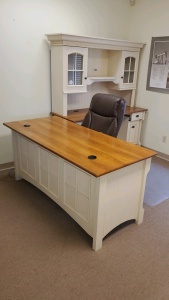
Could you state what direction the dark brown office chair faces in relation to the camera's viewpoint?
facing the viewer and to the left of the viewer

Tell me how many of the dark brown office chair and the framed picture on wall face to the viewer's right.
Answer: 0

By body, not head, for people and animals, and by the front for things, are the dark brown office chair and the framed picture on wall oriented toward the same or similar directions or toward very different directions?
same or similar directions

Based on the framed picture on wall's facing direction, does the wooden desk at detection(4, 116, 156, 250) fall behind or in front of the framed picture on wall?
in front

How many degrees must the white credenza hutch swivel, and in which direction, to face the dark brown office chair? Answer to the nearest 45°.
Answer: approximately 45° to its right

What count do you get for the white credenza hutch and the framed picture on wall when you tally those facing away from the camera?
0

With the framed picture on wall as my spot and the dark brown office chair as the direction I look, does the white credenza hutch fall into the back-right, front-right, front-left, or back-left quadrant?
front-right

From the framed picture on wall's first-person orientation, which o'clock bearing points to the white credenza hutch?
The white credenza hutch is roughly at 1 o'clock from the framed picture on wall.

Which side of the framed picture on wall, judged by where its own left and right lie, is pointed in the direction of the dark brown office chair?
front

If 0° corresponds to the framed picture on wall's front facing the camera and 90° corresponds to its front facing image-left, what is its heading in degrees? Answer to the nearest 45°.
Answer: approximately 45°

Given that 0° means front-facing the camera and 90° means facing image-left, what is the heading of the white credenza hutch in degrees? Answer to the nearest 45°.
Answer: approximately 315°

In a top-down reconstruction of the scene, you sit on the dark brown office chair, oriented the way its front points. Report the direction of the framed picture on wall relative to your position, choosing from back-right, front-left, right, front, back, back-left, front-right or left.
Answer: back

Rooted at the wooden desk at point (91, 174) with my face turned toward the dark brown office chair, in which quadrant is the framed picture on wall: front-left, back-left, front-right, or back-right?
front-right
